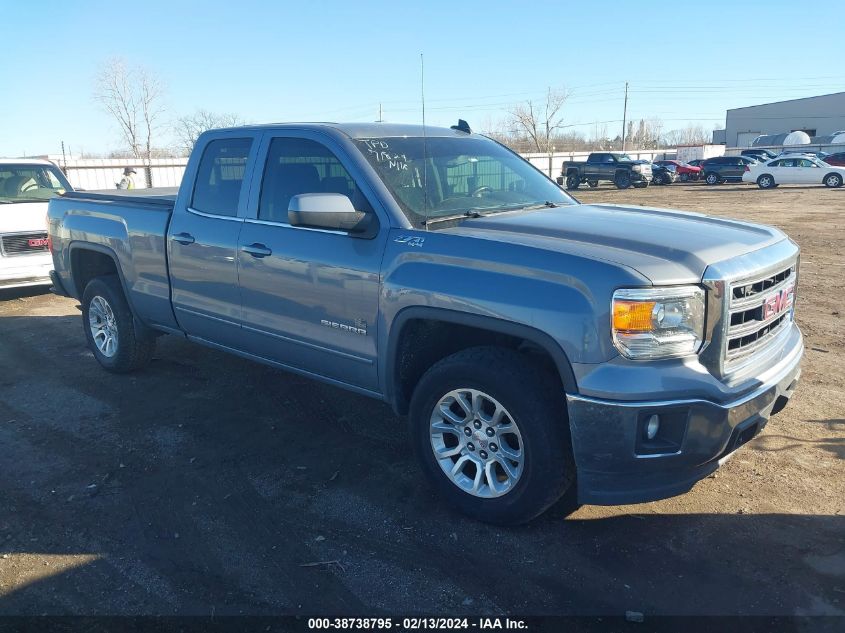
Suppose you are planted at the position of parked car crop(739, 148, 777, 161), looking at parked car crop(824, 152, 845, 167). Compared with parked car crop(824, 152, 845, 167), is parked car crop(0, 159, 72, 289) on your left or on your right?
right

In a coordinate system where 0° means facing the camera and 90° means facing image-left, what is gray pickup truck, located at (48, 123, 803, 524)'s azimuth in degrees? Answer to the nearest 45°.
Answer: approximately 315°

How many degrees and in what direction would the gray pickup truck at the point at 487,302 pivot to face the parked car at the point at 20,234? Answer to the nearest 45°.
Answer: approximately 180°

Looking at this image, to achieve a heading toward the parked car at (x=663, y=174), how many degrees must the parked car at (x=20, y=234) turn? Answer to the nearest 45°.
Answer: approximately 135° to its left

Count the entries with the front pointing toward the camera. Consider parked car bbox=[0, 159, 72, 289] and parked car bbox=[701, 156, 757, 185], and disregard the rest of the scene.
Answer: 1

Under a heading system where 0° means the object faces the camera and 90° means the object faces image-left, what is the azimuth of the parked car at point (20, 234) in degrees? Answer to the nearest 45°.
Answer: approximately 0°
